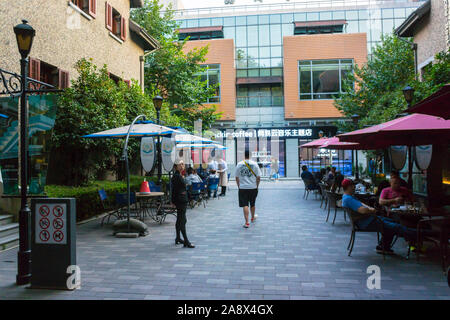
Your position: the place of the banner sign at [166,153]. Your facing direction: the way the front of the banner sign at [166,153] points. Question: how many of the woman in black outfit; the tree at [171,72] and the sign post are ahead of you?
2

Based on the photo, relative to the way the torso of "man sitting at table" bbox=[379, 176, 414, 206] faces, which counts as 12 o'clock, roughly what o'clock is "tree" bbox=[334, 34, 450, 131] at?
The tree is roughly at 6 o'clock from the man sitting at table.

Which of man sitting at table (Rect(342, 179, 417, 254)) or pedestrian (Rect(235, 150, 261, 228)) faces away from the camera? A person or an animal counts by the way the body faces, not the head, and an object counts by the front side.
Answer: the pedestrian

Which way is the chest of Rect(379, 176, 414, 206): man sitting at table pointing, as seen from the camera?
toward the camera

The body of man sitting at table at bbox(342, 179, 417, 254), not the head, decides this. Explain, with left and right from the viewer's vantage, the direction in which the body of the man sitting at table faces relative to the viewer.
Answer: facing to the right of the viewer

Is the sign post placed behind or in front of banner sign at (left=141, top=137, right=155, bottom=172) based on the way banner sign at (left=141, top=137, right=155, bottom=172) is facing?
in front

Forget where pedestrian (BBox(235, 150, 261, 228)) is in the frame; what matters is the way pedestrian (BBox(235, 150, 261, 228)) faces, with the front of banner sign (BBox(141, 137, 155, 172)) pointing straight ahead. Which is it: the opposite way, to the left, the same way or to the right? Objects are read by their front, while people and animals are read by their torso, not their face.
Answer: the opposite way

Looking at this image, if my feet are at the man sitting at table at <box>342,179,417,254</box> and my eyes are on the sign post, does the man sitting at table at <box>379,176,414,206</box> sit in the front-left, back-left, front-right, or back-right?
back-right

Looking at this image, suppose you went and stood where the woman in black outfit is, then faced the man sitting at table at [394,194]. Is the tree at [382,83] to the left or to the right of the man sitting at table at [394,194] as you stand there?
left

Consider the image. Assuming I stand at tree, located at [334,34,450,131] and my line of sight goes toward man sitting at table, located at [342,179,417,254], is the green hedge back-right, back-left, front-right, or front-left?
front-right

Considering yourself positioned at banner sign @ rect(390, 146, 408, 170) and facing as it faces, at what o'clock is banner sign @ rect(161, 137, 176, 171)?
banner sign @ rect(161, 137, 176, 171) is roughly at 2 o'clock from banner sign @ rect(390, 146, 408, 170).

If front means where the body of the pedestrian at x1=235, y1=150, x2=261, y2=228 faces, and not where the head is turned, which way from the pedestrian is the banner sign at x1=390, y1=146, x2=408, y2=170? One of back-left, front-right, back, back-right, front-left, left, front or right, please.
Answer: front-right
